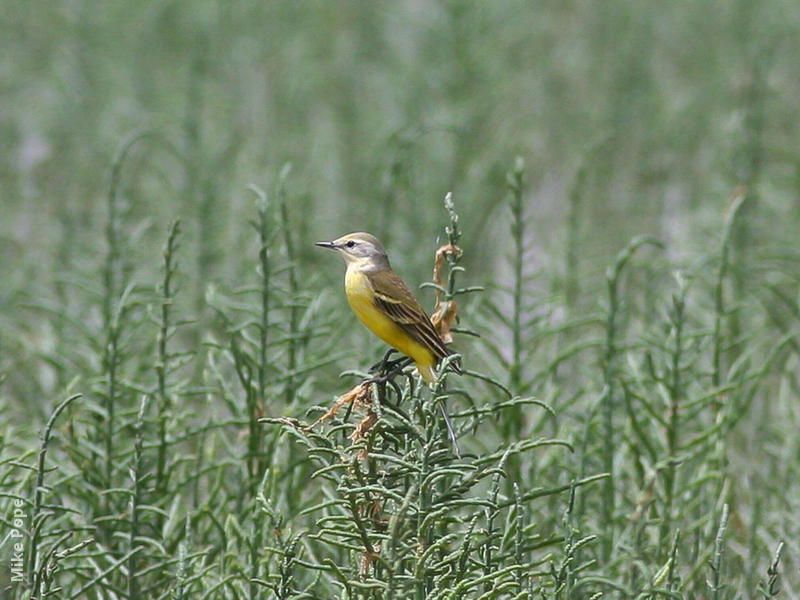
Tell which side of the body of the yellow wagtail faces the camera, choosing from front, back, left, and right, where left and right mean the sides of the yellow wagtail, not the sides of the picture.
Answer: left
